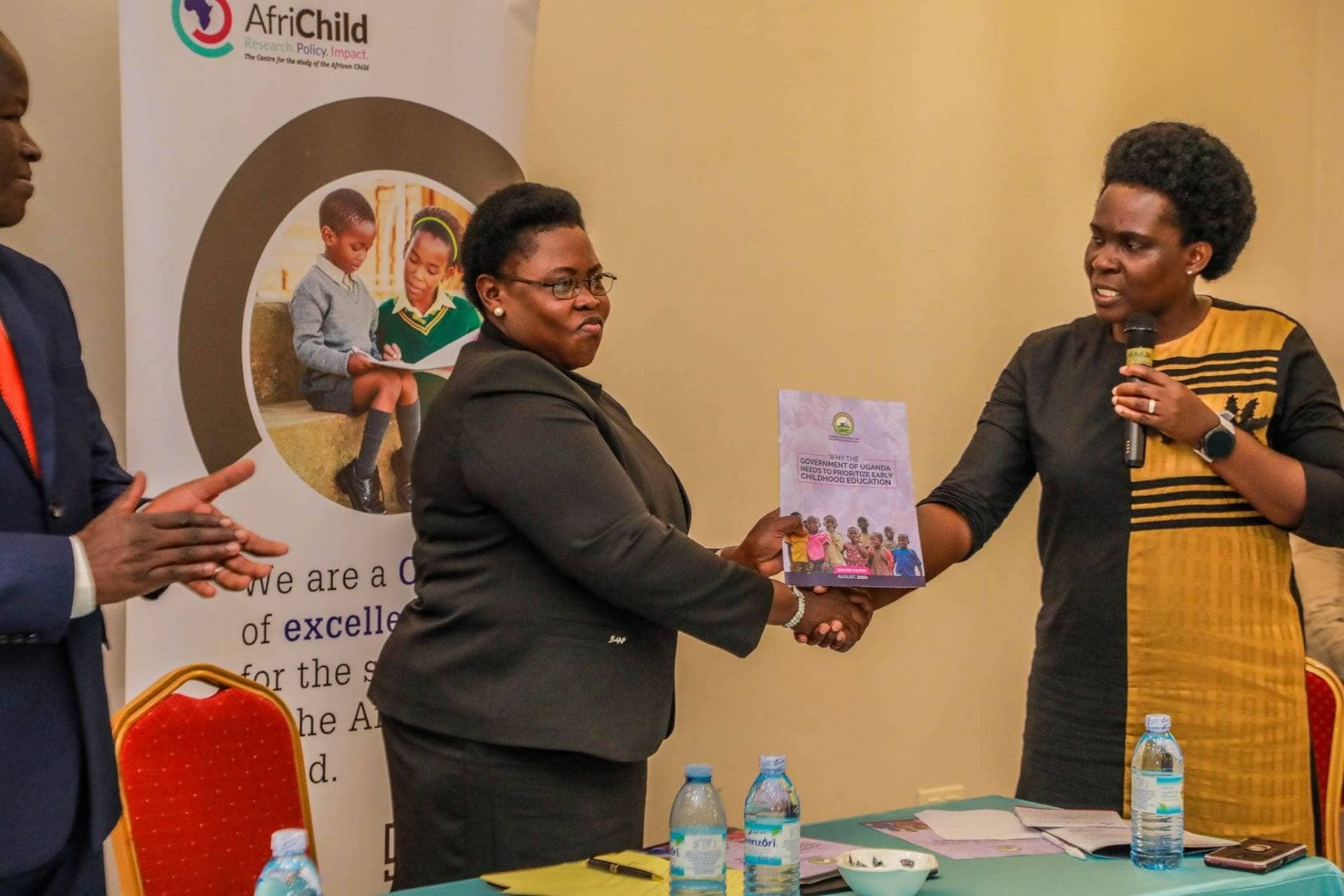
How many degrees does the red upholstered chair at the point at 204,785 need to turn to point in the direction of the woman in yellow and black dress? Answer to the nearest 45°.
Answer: approximately 45° to its left

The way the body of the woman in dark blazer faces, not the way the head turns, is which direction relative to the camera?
to the viewer's right

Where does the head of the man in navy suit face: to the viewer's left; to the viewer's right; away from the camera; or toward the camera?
to the viewer's right

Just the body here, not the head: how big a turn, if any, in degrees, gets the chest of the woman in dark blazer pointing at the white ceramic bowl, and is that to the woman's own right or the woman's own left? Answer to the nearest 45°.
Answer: approximately 45° to the woman's own right

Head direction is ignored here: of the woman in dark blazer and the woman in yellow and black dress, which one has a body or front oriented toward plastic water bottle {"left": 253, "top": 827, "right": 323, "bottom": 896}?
the woman in yellow and black dress

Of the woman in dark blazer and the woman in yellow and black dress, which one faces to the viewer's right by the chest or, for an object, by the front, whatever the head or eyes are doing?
the woman in dark blazer

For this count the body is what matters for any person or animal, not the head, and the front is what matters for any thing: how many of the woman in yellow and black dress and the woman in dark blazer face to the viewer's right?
1

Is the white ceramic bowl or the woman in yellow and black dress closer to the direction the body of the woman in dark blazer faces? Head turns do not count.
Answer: the woman in yellow and black dress
